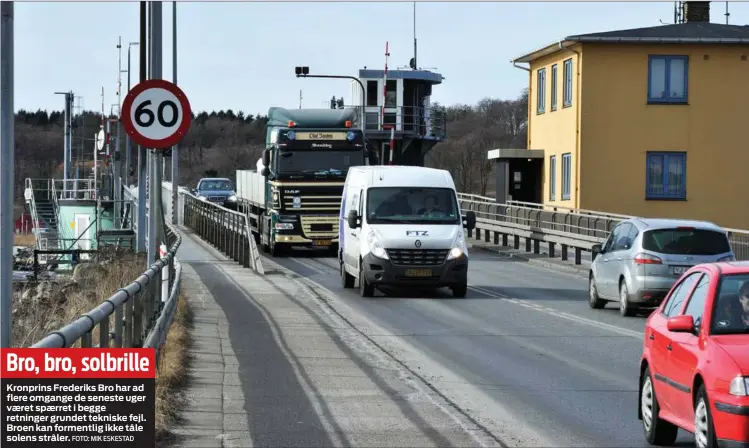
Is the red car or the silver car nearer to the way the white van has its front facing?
the red car

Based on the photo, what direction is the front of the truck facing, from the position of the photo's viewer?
facing the viewer

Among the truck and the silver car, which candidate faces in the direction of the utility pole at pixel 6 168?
the truck

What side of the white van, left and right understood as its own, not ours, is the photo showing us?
front

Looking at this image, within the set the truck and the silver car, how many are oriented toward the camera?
1

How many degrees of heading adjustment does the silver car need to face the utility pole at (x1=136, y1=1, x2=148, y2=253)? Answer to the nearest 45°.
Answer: approximately 45° to its left

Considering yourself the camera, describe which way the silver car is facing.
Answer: facing away from the viewer and to the left of the viewer

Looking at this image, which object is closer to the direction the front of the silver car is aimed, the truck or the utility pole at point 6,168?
the truck

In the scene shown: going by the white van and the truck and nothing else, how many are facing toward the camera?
2

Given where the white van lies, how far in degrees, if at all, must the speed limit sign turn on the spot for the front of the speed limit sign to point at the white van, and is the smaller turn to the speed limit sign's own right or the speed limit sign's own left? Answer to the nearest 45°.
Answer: approximately 135° to the speed limit sign's own left

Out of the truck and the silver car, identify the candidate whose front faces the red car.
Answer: the truck

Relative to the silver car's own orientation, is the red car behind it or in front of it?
behind

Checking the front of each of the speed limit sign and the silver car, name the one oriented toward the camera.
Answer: the speed limit sign

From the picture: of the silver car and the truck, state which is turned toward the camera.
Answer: the truck
